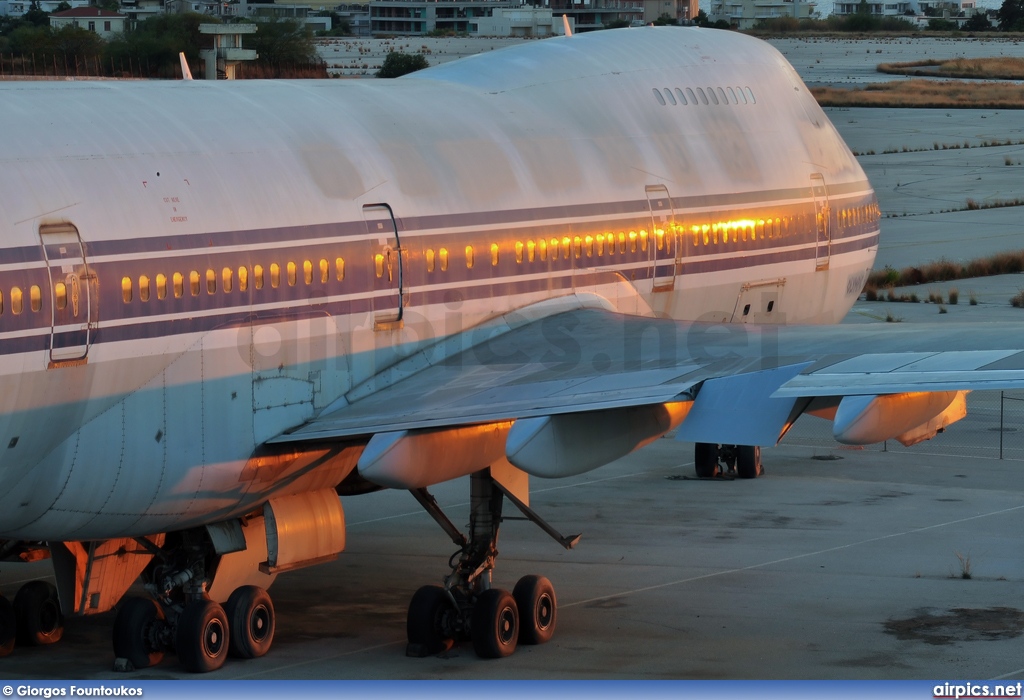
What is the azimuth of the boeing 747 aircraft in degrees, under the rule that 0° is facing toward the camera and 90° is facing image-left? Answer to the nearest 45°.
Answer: approximately 225°

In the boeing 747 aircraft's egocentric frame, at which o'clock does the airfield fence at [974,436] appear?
The airfield fence is roughly at 12 o'clock from the boeing 747 aircraft.
